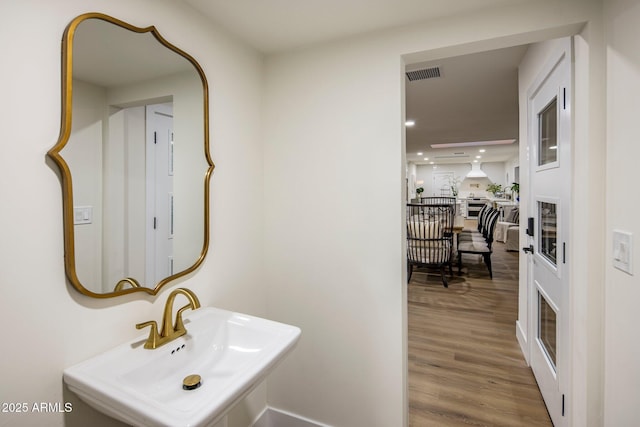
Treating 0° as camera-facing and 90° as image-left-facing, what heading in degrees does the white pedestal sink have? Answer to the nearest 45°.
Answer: approximately 315°

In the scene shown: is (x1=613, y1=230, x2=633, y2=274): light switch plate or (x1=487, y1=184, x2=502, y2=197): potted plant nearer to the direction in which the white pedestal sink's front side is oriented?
the light switch plate

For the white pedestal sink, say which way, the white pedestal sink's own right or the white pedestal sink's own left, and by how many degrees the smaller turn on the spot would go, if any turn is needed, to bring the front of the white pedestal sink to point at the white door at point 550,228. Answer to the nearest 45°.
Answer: approximately 45° to the white pedestal sink's own left

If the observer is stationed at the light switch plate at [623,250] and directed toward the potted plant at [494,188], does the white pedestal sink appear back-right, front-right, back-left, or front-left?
back-left

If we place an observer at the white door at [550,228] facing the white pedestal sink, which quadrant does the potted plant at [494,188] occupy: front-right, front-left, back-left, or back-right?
back-right

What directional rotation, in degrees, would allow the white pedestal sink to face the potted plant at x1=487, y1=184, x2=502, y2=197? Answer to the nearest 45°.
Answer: approximately 90° to its left

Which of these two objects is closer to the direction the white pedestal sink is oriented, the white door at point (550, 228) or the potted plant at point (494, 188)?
the white door
